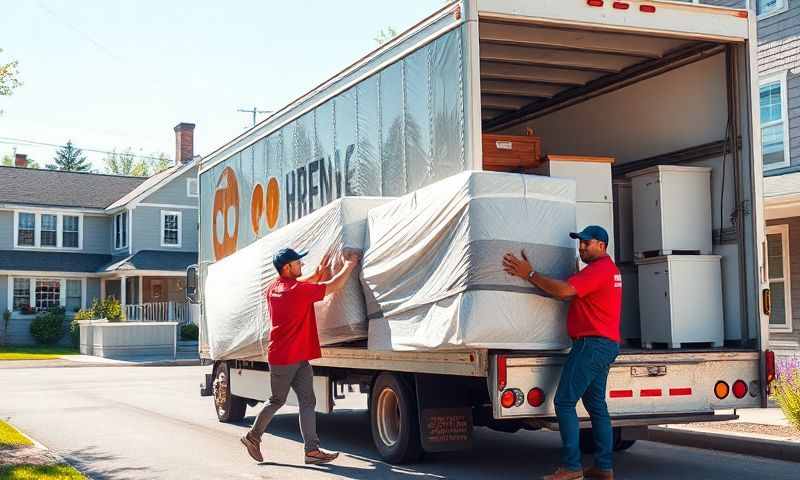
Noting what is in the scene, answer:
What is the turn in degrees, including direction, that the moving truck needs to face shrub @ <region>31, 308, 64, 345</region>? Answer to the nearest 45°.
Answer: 0° — it already faces it

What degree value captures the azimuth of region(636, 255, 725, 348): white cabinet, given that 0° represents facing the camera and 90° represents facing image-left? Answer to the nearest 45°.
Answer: approximately 45°

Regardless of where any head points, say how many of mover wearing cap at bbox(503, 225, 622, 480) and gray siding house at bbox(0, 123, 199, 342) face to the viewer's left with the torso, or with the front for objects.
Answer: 1

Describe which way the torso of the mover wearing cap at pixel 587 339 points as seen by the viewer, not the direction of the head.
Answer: to the viewer's left

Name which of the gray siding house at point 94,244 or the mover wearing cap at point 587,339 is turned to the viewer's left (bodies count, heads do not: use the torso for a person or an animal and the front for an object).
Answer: the mover wearing cap

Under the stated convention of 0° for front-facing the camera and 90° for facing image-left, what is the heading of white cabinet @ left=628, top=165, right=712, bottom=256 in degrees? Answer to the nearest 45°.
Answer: approximately 45°

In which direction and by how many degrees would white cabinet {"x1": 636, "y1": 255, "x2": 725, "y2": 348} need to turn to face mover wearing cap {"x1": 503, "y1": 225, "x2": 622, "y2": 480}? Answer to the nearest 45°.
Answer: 0° — it already faces them

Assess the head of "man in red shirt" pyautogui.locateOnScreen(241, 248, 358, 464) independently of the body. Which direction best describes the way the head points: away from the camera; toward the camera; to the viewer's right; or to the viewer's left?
to the viewer's right

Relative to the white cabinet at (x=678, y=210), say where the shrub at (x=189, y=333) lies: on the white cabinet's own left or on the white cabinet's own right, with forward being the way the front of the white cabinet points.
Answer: on the white cabinet's own right

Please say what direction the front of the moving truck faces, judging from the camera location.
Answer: facing away from the viewer and to the left of the viewer

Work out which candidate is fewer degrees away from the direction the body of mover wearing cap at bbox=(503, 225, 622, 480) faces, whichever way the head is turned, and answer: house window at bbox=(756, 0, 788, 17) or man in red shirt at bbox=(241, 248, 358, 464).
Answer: the man in red shirt
